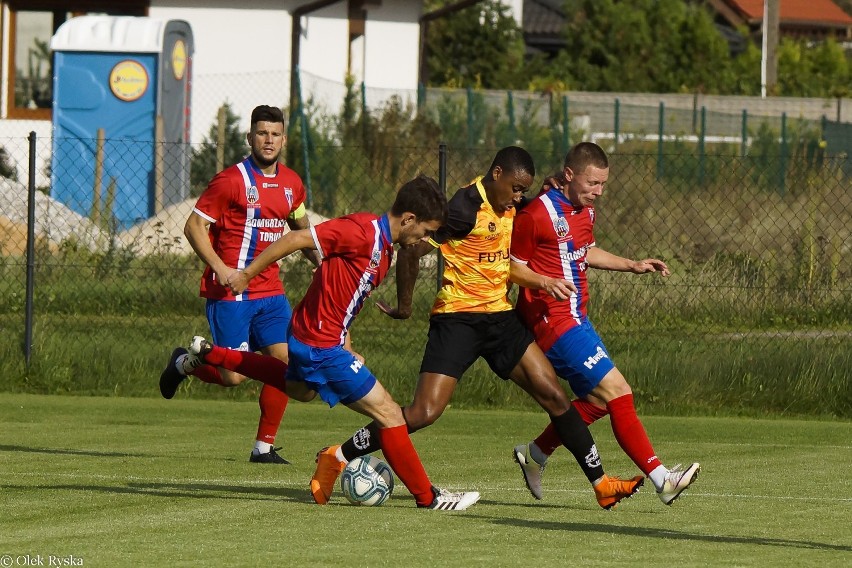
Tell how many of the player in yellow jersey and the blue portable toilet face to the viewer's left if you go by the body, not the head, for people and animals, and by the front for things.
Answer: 0

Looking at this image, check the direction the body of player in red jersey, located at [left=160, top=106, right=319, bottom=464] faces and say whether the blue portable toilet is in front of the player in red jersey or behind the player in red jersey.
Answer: behind

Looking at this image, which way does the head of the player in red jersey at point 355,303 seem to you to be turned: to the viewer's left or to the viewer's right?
to the viewer's right

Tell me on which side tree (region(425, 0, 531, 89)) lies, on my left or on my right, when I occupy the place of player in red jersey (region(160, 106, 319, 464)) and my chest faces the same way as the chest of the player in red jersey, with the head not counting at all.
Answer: on my left
